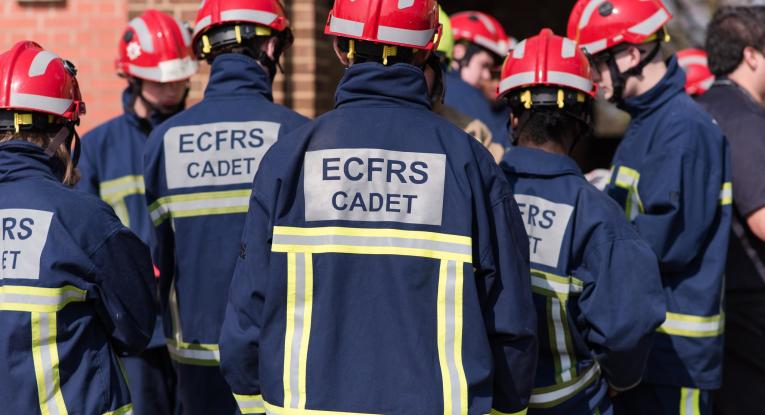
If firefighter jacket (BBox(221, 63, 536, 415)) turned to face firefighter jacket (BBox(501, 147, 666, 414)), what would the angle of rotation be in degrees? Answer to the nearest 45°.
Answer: approximately 45° to its right

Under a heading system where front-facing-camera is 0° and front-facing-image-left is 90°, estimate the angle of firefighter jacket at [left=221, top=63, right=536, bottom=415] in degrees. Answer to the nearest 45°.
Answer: approximately 180°
